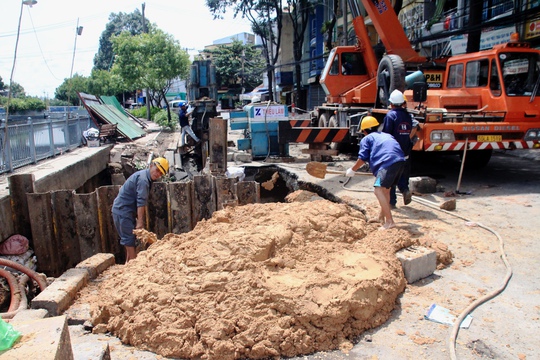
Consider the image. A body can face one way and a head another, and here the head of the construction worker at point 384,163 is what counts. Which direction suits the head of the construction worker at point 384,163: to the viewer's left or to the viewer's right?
to the viewer's left

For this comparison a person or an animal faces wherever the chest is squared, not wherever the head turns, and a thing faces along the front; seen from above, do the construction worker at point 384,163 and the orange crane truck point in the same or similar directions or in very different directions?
very different directions

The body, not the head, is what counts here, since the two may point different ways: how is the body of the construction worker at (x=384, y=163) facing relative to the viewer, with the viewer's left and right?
facing away from the viewer and to the left of the viewer

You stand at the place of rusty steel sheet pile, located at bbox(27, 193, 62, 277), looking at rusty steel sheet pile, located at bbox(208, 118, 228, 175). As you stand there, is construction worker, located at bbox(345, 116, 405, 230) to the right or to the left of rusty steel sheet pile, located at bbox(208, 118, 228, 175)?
right

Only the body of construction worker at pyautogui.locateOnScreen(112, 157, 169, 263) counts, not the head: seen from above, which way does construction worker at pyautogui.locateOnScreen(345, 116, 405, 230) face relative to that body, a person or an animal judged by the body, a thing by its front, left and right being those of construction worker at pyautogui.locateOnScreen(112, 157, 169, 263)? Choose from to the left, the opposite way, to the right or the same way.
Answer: the opposite way

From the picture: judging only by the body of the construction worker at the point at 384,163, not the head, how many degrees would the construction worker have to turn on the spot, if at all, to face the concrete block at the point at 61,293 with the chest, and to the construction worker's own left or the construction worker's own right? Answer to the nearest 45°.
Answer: approximately 90° to the construction worker's own left

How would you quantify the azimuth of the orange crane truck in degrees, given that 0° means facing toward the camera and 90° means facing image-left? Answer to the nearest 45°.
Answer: approximately 315°

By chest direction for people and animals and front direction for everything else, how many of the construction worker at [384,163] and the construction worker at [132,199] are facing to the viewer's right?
1

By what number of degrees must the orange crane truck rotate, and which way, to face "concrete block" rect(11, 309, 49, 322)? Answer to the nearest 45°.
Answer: approximately 90° to its right

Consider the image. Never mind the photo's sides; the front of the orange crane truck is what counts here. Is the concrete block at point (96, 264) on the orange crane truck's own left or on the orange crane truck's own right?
on the orange crane truck's own right

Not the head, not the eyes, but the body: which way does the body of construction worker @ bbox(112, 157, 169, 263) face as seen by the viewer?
to the viewer's right

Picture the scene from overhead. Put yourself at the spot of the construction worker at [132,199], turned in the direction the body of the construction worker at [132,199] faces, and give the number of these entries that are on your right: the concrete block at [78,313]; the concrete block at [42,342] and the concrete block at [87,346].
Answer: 3

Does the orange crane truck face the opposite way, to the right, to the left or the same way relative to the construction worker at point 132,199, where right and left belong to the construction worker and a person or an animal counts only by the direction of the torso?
to the right
